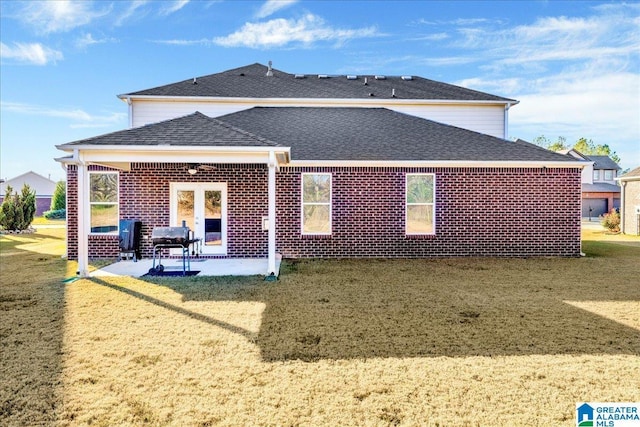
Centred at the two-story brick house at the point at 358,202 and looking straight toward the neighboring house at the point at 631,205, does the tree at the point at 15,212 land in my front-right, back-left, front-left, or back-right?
back-left

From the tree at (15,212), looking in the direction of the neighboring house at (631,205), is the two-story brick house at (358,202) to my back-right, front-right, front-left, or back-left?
front-right

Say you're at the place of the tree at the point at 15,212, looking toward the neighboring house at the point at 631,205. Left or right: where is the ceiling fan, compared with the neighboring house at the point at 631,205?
right

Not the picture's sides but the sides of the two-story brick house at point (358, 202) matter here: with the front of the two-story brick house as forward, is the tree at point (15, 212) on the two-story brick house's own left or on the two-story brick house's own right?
on the two-story brick house's own left

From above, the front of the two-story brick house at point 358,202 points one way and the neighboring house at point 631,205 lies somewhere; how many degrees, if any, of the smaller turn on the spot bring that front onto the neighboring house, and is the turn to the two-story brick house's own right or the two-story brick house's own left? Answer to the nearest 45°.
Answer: approximately 45° to the two-story brick house's own right

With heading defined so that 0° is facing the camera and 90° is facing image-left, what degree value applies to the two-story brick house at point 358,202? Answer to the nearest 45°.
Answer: approximately 180°
